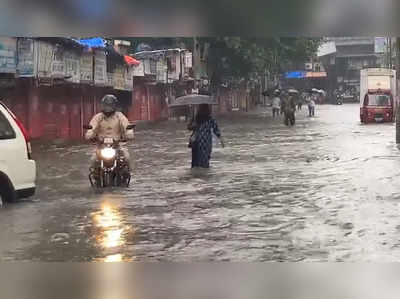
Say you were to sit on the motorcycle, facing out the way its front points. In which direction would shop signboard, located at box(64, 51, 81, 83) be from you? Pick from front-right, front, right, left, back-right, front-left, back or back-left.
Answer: back

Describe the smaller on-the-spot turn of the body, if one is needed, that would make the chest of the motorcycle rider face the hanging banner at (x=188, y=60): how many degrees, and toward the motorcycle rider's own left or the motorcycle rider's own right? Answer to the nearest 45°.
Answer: approximately 180°

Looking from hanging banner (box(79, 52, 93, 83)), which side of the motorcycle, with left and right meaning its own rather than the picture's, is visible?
back

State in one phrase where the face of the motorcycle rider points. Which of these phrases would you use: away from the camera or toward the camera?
toward the camera

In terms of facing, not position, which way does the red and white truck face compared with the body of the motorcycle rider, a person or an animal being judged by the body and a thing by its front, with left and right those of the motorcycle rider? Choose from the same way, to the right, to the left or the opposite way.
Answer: the same way

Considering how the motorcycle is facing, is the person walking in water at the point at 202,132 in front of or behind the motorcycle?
behind

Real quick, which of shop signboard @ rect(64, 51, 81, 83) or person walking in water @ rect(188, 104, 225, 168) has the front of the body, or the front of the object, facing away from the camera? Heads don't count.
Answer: the person walking in water

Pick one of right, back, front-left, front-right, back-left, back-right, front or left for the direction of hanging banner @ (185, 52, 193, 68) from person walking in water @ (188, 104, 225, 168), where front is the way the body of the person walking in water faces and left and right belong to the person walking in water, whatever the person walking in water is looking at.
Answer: front

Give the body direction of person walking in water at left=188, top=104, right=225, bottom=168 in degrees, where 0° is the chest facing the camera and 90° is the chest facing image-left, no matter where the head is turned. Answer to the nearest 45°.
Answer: approximately 180°

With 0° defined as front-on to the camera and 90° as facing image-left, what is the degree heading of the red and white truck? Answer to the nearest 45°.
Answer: approximately 0°

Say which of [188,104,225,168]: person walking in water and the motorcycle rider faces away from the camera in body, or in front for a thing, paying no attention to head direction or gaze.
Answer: the person walking in water

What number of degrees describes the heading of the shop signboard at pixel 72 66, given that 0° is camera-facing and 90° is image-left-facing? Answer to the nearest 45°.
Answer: approximately 315°

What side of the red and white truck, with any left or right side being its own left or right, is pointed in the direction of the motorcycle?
front

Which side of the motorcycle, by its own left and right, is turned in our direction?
front
